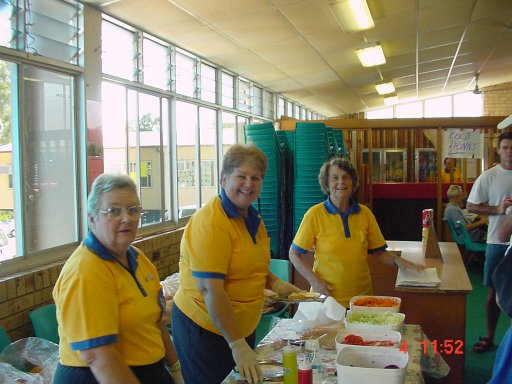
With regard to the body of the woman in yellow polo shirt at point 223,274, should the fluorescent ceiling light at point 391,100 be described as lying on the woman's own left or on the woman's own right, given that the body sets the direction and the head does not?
on the woman's own left

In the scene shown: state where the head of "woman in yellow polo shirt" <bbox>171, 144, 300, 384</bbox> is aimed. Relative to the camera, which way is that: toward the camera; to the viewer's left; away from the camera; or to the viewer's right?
toward the camera

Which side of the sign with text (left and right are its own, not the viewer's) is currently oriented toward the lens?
front

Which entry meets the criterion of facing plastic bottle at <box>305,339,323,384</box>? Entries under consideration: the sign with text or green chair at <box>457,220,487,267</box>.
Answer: the sign with text

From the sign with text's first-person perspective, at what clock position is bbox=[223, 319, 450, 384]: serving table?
The serving table is roughly at 12 o'clock from the sign with text.

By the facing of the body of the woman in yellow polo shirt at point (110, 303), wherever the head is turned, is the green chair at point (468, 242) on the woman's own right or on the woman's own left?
on the woman's own left

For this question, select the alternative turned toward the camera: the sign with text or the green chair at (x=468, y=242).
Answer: the sign with text

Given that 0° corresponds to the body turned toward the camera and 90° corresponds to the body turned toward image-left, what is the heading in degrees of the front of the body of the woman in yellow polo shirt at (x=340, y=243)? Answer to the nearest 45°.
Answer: approximately 0°

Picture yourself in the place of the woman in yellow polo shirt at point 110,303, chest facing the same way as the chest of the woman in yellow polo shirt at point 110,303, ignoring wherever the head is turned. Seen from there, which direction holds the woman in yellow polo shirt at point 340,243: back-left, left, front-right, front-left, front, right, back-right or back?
left

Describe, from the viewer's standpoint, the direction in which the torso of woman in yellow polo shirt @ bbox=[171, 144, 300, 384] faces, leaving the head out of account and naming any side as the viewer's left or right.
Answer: facing the viewer and to the right of the viewer
